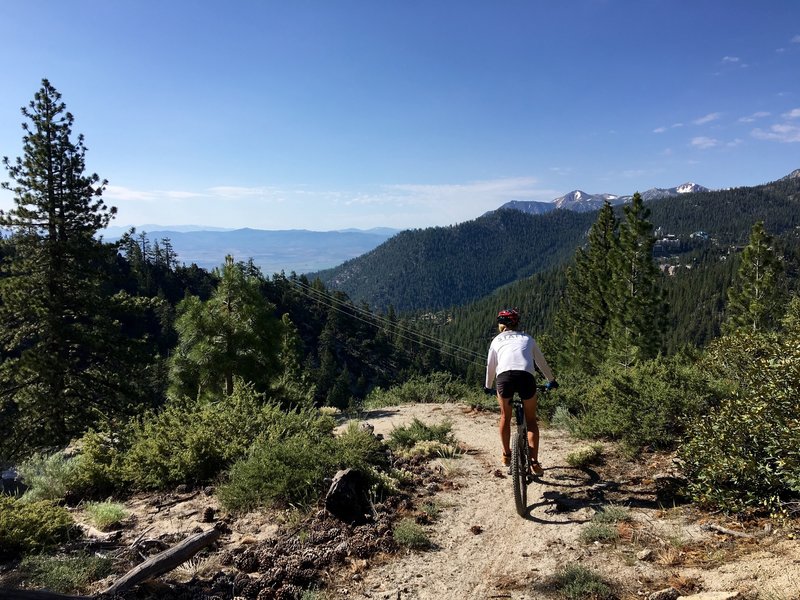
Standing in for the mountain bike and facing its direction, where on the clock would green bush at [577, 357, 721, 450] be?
The green bush is roughly at 1 o'clock from the mountain bike.

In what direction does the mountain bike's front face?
away from the camera

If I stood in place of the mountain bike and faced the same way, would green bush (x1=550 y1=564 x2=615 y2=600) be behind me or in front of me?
behind

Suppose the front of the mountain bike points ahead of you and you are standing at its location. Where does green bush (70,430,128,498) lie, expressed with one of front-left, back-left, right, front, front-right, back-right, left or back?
left

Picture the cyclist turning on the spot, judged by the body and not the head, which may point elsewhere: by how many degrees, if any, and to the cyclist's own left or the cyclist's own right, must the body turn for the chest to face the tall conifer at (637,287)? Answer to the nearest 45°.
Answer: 0° — they already face it

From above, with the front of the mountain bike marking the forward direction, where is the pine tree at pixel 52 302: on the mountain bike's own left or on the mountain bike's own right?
on the mountain bike's own left

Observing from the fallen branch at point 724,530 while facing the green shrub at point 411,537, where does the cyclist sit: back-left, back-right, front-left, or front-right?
front-right

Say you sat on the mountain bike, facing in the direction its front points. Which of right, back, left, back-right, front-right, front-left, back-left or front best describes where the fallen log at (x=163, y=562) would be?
back-left

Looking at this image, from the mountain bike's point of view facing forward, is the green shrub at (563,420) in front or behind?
in front

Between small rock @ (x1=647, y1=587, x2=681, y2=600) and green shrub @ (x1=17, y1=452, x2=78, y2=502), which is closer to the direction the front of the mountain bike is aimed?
the green shrub

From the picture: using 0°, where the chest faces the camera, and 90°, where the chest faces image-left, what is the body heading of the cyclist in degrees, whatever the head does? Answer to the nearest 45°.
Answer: approximately 180°

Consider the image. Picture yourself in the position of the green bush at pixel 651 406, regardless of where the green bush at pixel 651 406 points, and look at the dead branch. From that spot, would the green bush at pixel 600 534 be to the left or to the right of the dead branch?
left

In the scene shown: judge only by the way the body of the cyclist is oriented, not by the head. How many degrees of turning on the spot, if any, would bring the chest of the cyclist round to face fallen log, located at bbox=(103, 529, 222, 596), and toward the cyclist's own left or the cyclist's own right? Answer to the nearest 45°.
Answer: approximately 135° to the cyclist's own left

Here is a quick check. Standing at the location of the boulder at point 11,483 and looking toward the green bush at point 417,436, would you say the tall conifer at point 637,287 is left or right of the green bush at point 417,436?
left

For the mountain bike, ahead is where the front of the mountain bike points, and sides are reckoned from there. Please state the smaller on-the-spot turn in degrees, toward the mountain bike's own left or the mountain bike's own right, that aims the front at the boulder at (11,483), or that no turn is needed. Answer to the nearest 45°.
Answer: approximately 90° to the mountain bike's own left
